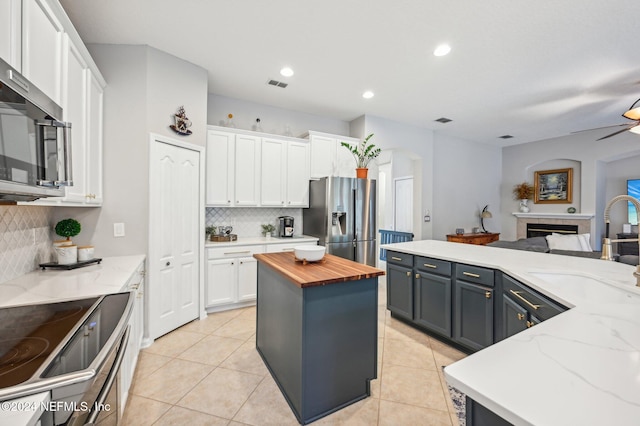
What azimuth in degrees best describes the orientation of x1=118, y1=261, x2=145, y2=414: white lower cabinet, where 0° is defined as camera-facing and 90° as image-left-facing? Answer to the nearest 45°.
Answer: approximately 270°

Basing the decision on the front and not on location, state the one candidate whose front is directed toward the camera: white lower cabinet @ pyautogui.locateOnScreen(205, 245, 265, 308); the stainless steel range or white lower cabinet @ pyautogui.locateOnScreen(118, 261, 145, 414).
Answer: white lower cabinet @ pyautogui.locateOnScreen(205, 245, 265, 308)

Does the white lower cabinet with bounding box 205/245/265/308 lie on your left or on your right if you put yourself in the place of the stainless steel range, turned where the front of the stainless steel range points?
on your left

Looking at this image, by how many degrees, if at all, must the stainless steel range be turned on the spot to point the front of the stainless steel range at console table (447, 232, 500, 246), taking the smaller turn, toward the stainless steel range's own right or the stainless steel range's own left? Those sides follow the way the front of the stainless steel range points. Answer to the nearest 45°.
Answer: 0° — it already faces it

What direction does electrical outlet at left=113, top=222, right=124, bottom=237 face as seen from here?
toward the camera

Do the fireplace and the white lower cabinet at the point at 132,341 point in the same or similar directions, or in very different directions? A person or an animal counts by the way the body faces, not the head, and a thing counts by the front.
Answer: very different directions

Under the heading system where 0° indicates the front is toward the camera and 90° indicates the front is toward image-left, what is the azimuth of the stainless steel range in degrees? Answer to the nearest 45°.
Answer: approximately 270°

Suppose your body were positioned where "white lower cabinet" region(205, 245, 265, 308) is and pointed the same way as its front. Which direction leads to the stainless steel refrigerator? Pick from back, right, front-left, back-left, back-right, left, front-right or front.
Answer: left

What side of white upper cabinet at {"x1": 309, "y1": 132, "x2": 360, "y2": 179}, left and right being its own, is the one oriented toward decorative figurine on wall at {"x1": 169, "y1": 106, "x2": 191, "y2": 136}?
right

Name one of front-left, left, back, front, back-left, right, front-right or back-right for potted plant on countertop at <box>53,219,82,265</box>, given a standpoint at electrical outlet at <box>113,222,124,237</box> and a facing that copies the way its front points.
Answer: front-right

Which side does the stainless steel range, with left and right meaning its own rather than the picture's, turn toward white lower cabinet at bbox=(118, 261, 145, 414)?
left

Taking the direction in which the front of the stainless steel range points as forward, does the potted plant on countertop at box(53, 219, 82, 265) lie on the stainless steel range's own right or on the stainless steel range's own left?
on the stainless steel range's own left

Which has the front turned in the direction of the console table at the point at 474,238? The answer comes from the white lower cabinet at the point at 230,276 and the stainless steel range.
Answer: the stainless steel range

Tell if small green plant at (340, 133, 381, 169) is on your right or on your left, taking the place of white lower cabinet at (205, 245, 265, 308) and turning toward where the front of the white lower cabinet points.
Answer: on your left

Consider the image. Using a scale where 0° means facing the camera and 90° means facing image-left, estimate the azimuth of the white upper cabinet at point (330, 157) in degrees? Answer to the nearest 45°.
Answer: approximately 315°

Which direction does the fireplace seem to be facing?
toward the camera
